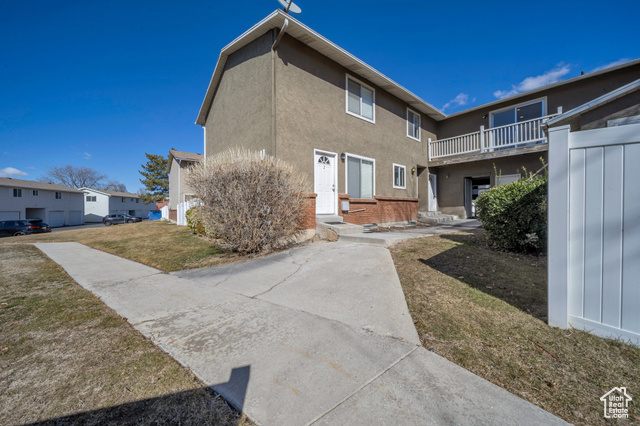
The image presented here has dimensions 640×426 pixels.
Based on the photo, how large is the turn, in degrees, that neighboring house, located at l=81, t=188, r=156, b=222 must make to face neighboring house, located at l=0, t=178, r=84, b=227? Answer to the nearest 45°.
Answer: approximately 90° to its right

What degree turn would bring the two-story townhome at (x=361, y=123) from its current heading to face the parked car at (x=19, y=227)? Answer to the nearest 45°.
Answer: approximately 135° to its right

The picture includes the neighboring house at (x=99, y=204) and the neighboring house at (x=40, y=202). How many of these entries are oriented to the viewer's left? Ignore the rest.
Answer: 0

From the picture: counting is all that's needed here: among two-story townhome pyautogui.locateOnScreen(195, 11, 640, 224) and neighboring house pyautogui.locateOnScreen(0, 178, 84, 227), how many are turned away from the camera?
0

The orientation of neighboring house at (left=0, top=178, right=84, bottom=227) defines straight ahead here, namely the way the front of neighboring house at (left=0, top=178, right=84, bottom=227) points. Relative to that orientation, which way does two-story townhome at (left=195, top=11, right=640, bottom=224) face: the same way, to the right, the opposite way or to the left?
to the right

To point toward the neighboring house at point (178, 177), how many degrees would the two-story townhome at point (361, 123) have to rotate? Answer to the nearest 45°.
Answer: approximately 135° to its right

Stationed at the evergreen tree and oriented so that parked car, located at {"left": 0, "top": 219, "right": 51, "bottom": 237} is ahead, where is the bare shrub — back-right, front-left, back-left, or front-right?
front-left

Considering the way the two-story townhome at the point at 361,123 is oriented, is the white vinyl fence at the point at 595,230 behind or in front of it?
in front

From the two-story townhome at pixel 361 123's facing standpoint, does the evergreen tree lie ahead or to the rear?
to the rear

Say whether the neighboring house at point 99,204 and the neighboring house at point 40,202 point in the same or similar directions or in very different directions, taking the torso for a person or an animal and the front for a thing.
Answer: same or similar directions
